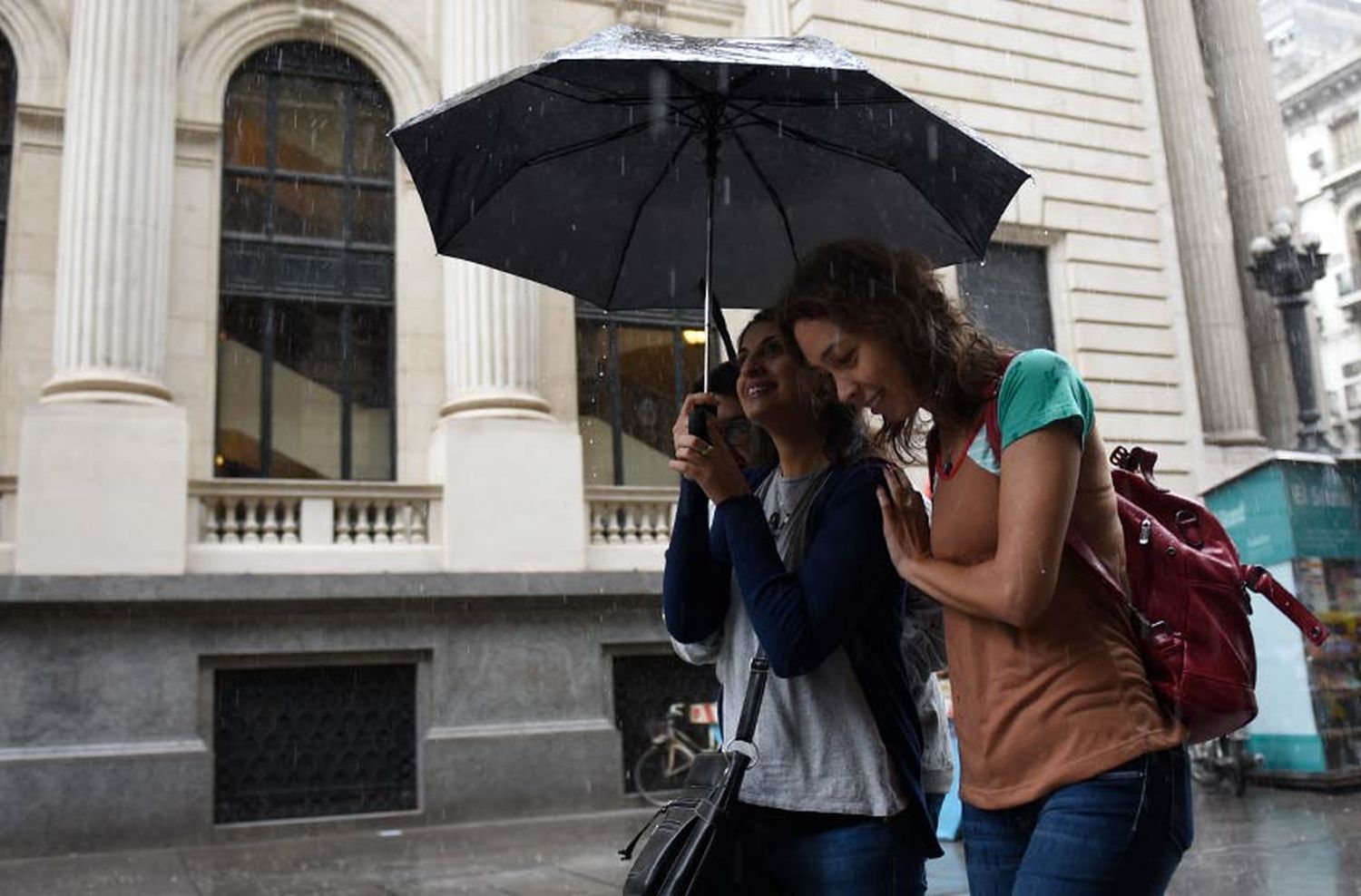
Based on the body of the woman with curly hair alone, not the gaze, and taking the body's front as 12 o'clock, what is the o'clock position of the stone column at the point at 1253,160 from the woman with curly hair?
The stone column is roughly at 5 o'clock from the woman with curly hair.

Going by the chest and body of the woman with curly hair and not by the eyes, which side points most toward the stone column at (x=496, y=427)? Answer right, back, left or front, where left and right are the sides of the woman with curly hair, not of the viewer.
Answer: right

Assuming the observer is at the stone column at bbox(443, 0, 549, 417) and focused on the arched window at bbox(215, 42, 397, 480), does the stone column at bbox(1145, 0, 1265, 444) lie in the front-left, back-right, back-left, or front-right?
back-right

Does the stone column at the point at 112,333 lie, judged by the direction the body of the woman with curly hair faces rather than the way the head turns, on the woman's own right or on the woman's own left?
on the woman's own right

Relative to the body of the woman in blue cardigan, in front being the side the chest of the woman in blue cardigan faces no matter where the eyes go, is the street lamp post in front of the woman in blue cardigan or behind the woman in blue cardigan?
behind

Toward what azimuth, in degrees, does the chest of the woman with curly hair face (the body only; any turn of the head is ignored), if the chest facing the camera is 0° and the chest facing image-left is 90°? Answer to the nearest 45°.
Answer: approximately 45°

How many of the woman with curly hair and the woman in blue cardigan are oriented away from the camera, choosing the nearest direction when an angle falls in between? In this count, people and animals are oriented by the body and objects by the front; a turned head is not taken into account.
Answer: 0

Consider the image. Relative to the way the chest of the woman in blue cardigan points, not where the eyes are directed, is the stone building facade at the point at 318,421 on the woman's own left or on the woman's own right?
on the woman's own right

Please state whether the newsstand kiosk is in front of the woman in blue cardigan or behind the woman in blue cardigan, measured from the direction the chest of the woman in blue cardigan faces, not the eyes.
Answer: behind

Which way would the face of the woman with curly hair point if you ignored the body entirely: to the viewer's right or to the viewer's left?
to the viewer's left
